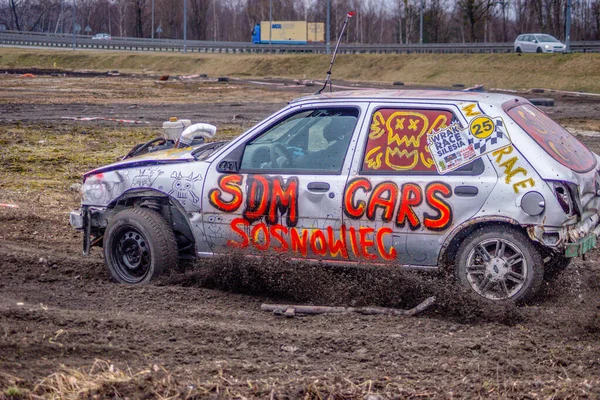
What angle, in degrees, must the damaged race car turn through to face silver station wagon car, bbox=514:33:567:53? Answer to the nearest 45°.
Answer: approximately 90° to its right

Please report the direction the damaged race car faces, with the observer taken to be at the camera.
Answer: facing to the left of the viewer
